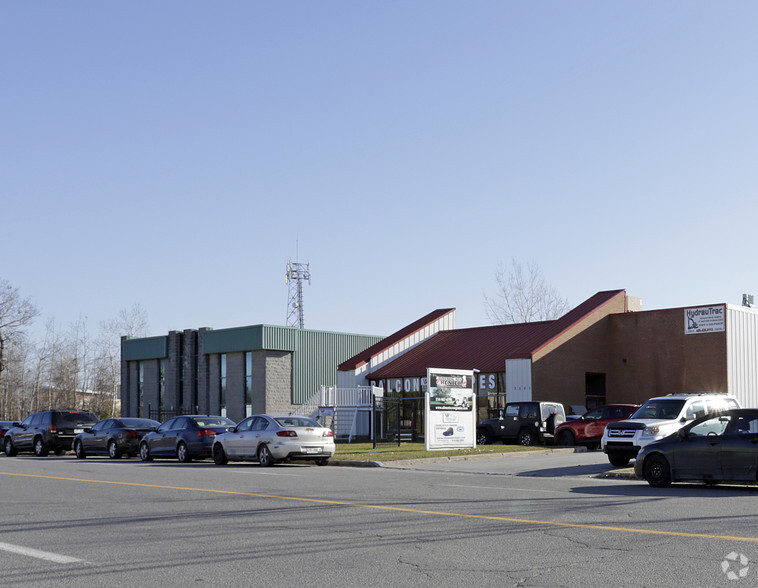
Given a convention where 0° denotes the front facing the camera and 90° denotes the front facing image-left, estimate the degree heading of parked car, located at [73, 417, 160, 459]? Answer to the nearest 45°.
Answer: approximately 135°

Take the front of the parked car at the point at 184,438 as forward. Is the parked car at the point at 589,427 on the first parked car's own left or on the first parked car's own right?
on the first parked car's own right

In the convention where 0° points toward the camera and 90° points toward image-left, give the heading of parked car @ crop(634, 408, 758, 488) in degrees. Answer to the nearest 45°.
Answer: approximately 90°

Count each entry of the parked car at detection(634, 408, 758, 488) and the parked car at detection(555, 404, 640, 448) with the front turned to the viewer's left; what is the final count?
2

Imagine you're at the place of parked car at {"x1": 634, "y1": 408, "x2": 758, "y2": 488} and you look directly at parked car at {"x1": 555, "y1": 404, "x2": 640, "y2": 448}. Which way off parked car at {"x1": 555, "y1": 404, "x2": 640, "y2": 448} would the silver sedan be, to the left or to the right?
left

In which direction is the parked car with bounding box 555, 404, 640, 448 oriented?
to the viewer's left

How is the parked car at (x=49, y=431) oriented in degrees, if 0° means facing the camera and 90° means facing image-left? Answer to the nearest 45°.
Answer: approximately 135°

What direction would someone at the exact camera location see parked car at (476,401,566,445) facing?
facing away from the viewer and to the left of the viewer

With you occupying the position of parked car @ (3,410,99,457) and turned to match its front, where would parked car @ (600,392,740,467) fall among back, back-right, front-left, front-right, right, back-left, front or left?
back
